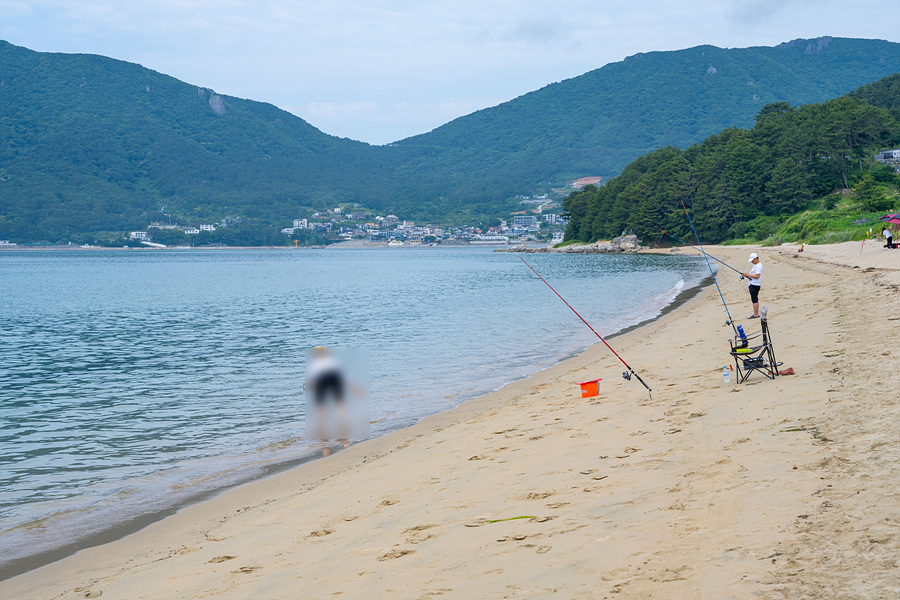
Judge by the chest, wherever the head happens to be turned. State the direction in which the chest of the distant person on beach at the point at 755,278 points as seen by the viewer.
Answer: to the viewer's left

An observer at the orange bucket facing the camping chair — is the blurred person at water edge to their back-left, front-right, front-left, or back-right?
back-right

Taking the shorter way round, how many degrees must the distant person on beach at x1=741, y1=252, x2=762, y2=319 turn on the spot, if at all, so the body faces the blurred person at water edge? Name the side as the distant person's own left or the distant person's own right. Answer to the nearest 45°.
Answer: approximately 45° to the distant person's own left

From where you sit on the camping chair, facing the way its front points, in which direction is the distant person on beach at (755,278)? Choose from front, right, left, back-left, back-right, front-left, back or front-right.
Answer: right

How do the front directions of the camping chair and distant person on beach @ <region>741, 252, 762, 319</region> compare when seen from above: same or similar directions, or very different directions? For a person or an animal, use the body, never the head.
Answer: same or similar directions

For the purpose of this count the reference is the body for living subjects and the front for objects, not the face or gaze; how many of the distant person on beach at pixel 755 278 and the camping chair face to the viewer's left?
2

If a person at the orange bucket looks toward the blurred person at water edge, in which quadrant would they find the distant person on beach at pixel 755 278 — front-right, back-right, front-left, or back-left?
back-right

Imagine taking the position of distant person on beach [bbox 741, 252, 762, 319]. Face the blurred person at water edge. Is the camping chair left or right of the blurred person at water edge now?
left

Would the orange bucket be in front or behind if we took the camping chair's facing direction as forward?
in front

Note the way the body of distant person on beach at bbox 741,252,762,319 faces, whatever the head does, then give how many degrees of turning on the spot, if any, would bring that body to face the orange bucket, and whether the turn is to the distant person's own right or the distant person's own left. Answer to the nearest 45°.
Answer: approximately 90° to the distant person's own left

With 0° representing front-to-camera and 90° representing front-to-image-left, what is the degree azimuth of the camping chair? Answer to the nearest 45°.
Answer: approximately 90°

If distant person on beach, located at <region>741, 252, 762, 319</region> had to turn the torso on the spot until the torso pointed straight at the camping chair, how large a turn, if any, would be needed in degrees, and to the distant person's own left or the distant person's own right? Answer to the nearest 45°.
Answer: approximately 90° to the distant person's own left
